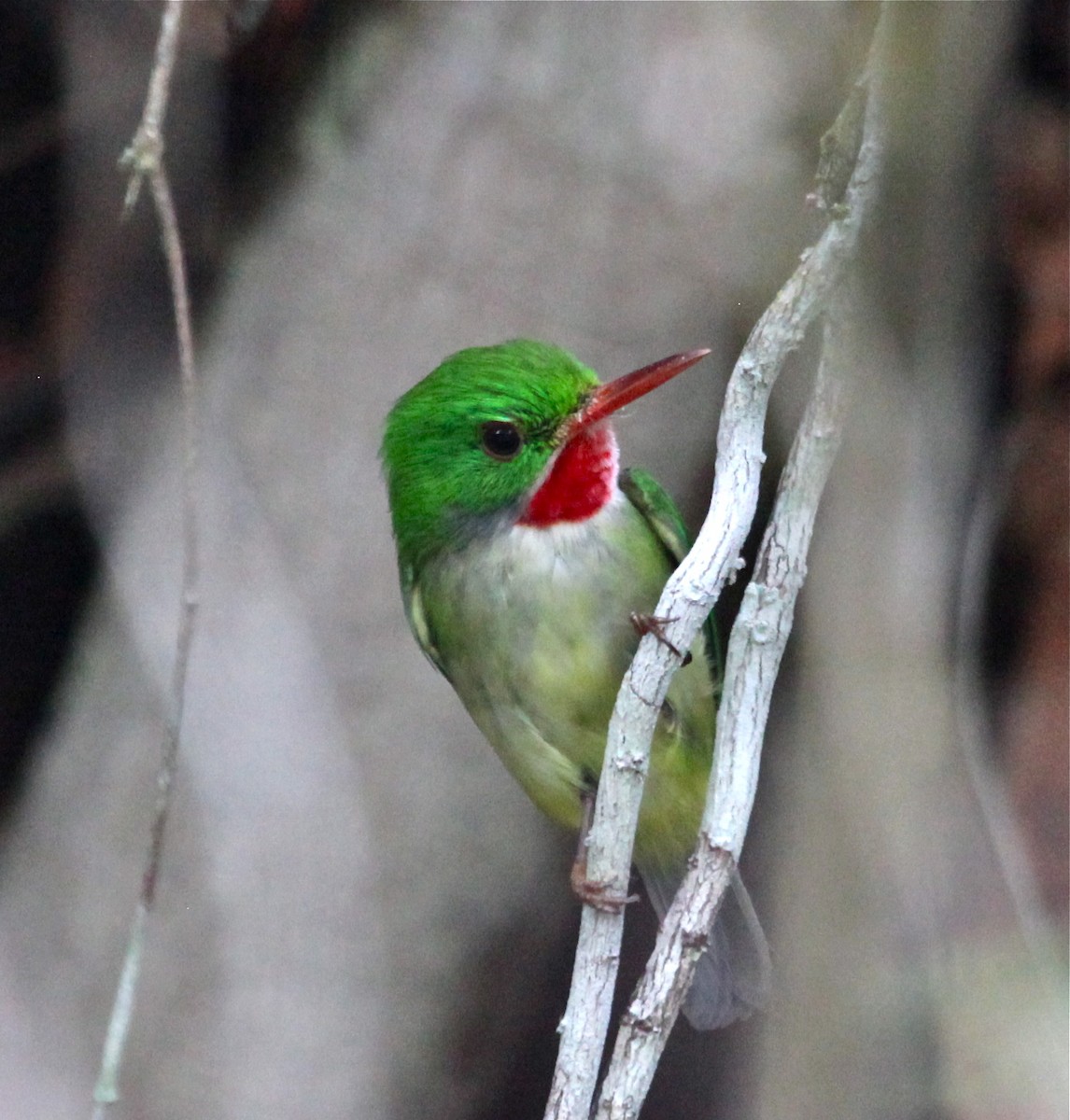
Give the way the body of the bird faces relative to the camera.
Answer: toward the camera

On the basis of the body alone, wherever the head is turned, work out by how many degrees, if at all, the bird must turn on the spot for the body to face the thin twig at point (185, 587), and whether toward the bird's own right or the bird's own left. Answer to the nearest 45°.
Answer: approximately 45° to the bird's own right

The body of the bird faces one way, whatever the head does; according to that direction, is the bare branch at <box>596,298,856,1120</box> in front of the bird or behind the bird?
in front
